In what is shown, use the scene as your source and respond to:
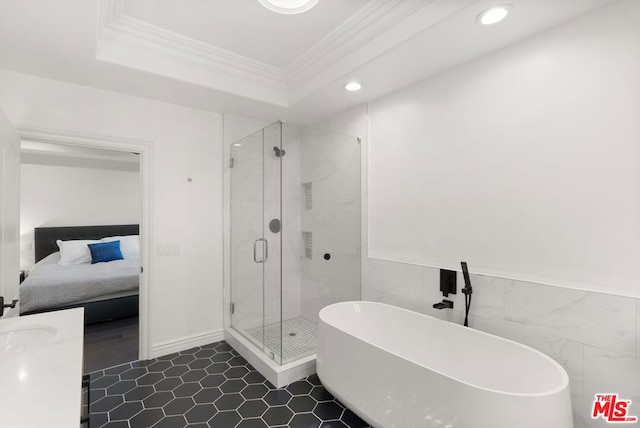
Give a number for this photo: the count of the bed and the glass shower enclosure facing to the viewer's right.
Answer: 0

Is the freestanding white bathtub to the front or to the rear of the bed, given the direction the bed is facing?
to the front

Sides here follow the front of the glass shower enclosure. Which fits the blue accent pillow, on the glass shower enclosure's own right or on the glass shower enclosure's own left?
on the glass shower enclosure's own right

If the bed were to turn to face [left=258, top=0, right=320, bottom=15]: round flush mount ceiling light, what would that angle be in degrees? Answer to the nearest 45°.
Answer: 0° — it already faces it

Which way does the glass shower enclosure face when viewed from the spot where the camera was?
facing the viewer and to the left of the viewer

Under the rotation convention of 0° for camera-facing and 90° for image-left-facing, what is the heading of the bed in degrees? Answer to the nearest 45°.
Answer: approximately 0°

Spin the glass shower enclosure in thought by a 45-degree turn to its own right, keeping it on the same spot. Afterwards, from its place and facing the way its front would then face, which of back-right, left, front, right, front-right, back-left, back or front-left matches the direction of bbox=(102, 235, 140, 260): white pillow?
front-right

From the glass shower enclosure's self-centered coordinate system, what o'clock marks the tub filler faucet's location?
The tub filler faucet is roughly at 9 o'clock from the glass shower enclosure.
